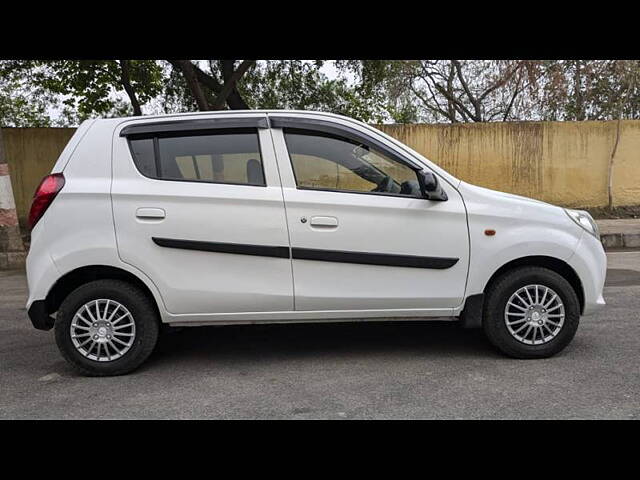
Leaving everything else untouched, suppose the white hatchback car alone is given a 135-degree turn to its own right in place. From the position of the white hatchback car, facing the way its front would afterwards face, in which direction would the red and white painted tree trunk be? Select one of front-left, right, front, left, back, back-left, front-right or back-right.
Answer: right

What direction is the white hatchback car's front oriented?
to the viewer's right
